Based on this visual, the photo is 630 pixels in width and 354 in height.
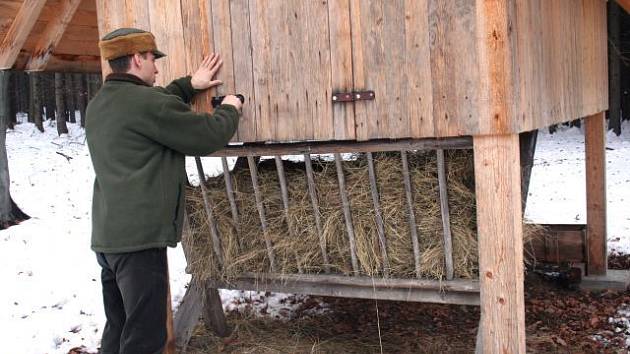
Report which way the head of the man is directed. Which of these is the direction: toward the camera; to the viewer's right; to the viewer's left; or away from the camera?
to the viewer's right

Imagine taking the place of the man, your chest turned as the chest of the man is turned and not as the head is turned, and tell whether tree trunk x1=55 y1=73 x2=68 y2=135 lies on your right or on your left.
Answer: on your left

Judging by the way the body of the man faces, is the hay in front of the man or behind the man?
in front

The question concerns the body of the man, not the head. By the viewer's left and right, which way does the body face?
facing away from the viewer and to the right of the viewer

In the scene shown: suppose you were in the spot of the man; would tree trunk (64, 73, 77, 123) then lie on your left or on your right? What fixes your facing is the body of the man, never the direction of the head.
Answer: on your left

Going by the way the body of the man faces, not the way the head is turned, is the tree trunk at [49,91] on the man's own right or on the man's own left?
on the man's own left
